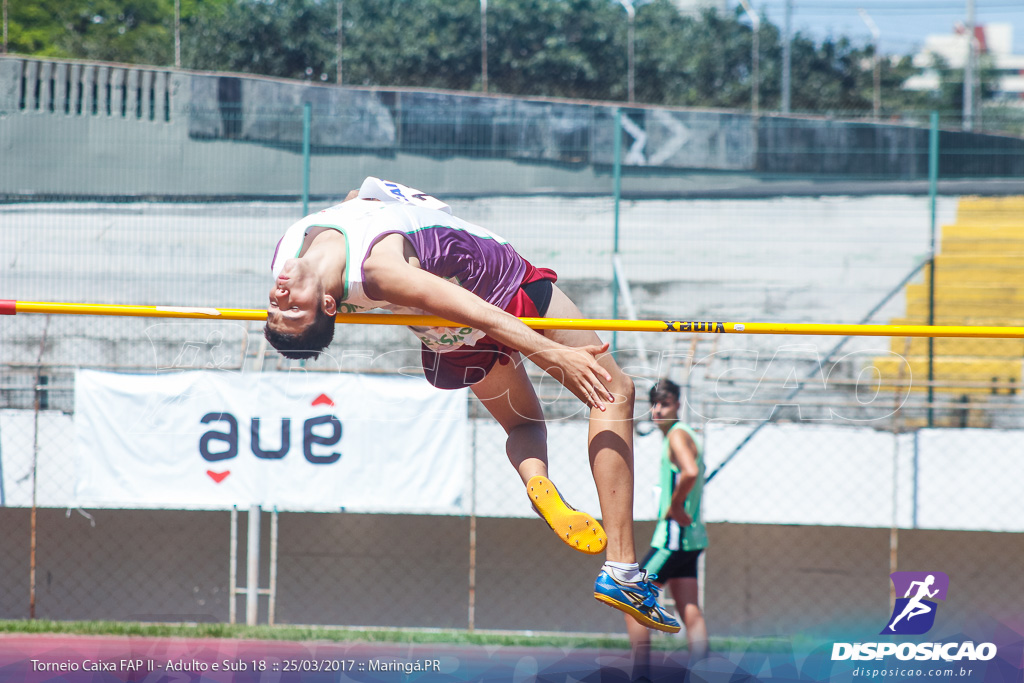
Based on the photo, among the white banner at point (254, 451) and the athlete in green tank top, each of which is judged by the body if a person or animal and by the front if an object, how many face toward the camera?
1

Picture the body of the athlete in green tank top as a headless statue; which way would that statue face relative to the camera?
to the viewer's left

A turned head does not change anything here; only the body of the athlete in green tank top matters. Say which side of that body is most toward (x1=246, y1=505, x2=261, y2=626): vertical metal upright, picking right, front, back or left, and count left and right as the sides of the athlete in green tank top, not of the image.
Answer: right

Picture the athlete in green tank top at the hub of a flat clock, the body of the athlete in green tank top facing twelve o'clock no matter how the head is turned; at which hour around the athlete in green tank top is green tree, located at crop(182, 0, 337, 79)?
The green tree is roughly at 2 o'clock from the athlete in green tank top.

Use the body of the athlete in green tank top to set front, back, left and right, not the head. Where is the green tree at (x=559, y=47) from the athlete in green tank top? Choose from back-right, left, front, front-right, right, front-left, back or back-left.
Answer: right

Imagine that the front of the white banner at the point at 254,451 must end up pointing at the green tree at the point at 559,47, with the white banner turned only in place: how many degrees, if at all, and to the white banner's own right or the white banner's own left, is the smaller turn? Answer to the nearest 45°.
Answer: approximately 135° to the white banner's own left

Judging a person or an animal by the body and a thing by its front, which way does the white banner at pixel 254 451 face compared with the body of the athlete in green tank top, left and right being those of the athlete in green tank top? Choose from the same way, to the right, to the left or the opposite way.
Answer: to the left

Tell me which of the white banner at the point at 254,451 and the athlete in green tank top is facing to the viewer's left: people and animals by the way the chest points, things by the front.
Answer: the athlete in green tank top

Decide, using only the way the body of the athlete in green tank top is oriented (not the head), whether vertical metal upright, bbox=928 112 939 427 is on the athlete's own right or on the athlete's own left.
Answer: on the athlete's own right

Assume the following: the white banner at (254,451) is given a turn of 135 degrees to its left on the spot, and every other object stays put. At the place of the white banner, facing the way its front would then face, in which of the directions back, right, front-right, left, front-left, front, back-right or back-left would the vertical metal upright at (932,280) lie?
front-right

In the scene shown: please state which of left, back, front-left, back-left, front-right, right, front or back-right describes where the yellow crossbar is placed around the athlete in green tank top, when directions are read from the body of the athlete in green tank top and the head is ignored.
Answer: left

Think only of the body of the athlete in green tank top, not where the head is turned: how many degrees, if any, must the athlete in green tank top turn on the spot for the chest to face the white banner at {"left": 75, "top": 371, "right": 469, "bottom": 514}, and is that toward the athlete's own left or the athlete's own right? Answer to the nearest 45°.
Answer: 0° — they already face it

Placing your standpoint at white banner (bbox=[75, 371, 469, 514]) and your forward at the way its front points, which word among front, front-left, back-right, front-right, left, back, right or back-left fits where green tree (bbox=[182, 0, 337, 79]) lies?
back
